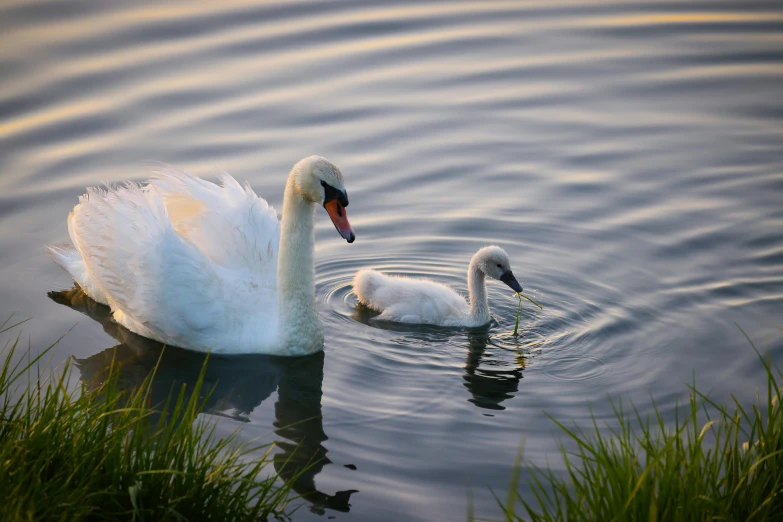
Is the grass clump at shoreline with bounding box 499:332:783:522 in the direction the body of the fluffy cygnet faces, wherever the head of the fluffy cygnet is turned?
no

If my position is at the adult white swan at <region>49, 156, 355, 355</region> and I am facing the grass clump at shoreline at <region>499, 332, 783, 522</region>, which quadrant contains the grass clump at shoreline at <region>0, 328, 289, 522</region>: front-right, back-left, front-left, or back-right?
front-right

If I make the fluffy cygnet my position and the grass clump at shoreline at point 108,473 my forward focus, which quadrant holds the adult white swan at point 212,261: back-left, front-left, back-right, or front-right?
front-right

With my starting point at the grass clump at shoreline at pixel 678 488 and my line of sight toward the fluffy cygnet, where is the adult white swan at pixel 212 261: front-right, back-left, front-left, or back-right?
front-left

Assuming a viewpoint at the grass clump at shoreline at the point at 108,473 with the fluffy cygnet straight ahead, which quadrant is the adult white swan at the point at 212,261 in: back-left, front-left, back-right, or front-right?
front-left

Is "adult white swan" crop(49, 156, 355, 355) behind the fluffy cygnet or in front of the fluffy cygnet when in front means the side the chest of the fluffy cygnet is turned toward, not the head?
behind

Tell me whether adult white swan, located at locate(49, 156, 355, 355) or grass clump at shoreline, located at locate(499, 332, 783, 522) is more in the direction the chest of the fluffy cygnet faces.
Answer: the grass clump at shoreline

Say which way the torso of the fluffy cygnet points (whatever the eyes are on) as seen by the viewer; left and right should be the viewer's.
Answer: facing to the right of the viewer

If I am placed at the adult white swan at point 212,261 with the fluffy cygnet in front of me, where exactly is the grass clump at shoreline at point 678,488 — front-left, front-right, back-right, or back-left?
front-right

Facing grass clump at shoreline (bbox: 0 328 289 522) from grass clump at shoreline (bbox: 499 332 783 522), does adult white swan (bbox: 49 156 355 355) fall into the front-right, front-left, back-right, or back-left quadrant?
front-right

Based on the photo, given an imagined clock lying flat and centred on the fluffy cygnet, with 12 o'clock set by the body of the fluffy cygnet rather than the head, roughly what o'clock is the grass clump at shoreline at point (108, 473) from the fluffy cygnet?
The grass clump at shoreline is roughly at 4 o'clock from the fluffy cygnet.
